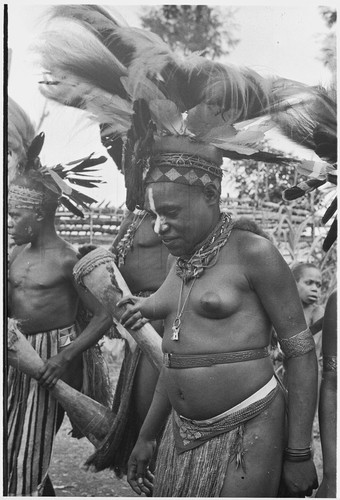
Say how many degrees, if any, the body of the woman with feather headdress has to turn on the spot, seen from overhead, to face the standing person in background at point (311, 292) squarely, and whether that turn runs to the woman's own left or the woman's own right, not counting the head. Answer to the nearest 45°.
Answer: approximately 135° to the woman's own left

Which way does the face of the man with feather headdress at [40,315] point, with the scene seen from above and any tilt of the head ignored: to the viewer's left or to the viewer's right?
to the viewer's left

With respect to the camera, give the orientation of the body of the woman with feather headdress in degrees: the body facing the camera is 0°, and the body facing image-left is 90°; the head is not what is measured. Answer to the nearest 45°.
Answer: approximately 45°

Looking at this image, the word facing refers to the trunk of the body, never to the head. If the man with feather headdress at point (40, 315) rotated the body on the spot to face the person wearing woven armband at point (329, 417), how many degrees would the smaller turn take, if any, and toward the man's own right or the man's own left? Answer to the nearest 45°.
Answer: approximately 135° to the man's own left

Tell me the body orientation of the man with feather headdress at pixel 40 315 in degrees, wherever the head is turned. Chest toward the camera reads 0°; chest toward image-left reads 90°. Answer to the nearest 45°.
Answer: approximately 45°

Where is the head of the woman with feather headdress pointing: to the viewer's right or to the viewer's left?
to the viewer's left
